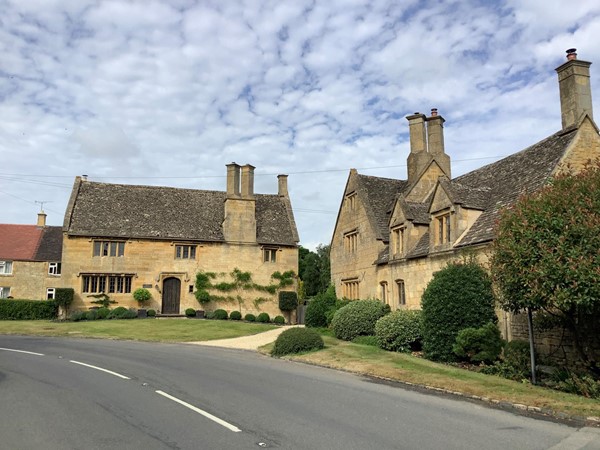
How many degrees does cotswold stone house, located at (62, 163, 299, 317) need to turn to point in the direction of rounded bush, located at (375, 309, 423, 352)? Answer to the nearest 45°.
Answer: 0° — it already faces it

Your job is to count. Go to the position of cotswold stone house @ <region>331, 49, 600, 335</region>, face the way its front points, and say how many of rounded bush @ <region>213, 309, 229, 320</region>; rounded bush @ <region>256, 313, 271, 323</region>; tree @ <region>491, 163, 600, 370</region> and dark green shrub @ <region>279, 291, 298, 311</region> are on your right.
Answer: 3

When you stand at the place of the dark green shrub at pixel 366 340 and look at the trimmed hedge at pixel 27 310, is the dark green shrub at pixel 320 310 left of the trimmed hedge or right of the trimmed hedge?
right

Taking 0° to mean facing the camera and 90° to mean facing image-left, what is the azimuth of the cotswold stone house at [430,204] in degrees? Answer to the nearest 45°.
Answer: approximately 45°

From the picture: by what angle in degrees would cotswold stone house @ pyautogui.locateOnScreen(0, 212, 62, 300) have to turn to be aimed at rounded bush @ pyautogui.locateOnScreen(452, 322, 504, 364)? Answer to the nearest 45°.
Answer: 0° — it already faces it

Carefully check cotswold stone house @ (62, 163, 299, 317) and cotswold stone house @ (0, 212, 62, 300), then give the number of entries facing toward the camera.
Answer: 2

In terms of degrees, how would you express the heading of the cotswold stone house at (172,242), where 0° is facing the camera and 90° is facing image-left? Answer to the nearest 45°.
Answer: approximately 0°

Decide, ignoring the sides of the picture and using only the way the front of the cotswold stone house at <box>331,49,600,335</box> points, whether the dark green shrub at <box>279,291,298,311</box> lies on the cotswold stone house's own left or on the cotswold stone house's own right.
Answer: on the cotswold stone house's own right

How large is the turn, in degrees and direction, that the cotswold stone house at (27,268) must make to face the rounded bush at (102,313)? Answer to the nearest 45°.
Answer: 0° — it already faces it

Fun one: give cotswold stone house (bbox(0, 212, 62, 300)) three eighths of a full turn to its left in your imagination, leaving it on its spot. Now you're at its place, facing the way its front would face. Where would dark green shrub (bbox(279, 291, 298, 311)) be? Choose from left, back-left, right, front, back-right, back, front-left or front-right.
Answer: right

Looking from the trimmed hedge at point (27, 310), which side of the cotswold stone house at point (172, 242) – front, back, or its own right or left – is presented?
right

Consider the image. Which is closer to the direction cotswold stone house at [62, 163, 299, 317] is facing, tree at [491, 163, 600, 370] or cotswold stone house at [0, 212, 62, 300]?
the tree

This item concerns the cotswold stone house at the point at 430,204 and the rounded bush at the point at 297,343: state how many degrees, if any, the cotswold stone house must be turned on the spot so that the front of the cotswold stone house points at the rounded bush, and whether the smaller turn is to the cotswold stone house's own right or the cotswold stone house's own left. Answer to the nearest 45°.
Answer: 0° — it already faces it

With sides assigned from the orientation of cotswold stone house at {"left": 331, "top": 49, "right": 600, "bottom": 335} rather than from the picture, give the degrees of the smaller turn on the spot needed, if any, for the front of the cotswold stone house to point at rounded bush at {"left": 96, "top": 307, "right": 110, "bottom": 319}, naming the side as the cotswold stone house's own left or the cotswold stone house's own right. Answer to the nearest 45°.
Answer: approximately 45° to the cotswold stone house's own right
